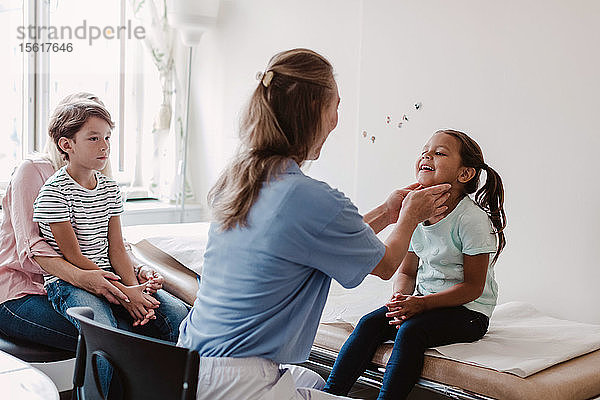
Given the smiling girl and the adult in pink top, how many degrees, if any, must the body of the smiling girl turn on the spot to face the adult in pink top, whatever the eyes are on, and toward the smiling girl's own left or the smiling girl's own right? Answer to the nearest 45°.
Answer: approximately 45° to the smiling girl's own right

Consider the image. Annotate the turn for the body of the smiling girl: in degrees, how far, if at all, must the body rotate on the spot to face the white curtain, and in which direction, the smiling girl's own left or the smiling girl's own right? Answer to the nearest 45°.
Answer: approximately 90° to the smiling girl's own right

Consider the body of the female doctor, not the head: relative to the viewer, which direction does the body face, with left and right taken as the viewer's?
facing away from the viewer and to the right of the viewer

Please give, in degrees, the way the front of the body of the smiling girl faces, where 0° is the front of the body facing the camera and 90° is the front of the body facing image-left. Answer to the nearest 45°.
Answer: approximately 45°

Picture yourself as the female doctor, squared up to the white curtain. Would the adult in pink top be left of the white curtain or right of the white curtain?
left

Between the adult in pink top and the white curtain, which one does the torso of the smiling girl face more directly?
the adult in pink top

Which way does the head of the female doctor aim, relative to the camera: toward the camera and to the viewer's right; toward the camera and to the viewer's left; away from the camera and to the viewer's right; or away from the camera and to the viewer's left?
away from the camera and to the viewer's right

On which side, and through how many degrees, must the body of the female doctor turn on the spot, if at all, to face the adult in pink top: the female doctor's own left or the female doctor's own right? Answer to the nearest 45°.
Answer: approximately 90° to the female doctor's own left
